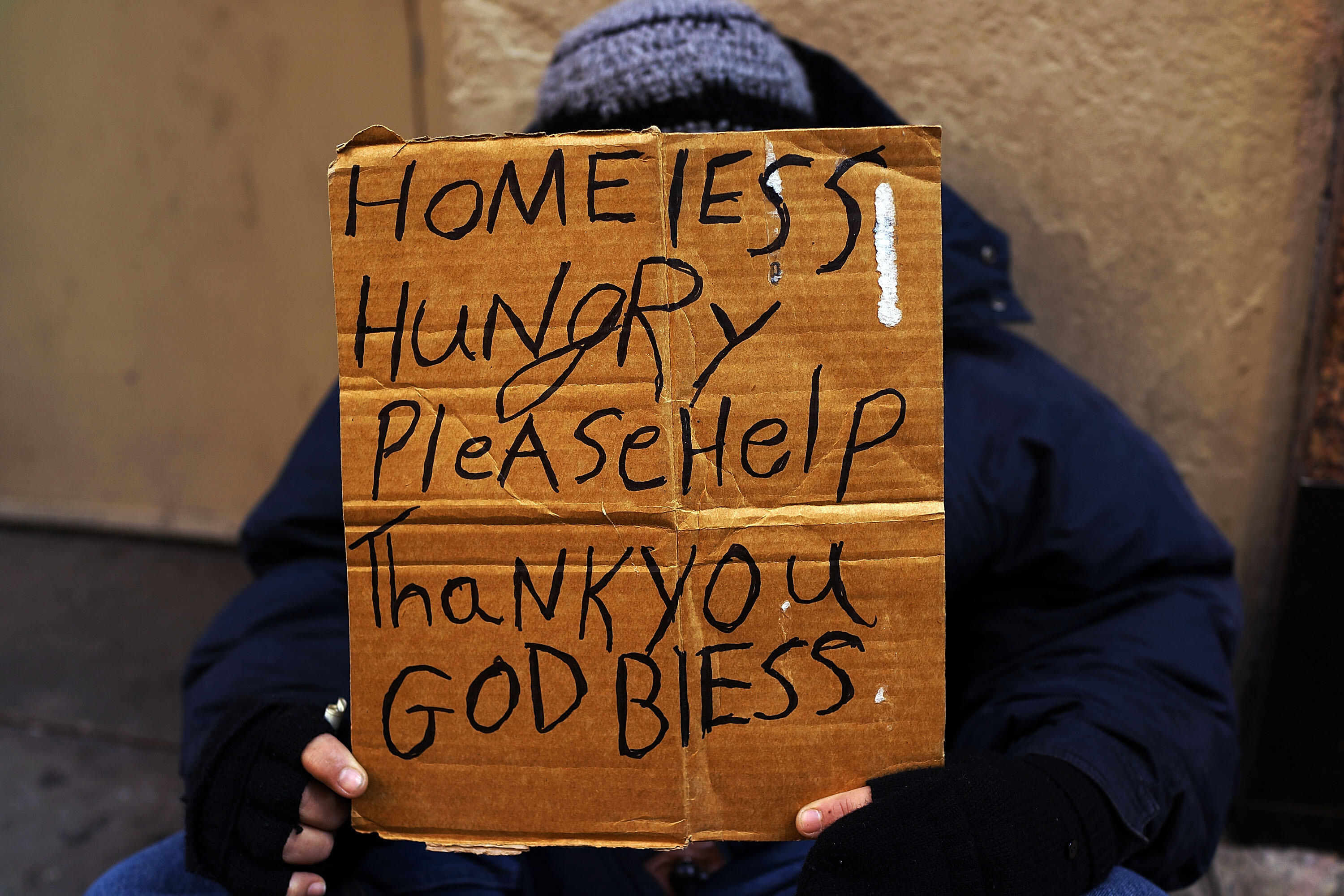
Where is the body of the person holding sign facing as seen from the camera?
toward the camera
